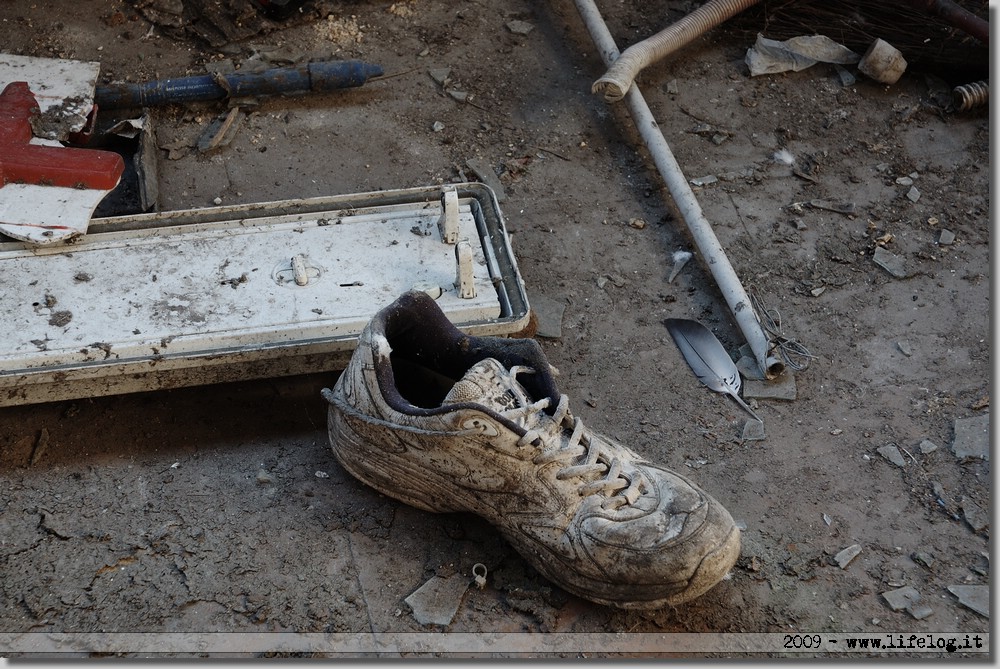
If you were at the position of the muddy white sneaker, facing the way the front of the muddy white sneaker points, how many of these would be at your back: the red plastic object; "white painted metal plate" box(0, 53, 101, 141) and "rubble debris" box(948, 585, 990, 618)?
2

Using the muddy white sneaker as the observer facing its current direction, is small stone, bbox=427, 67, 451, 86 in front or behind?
behind

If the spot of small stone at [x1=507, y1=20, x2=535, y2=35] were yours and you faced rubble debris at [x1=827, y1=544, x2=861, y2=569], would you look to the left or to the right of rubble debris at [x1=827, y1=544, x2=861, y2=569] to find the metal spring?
left

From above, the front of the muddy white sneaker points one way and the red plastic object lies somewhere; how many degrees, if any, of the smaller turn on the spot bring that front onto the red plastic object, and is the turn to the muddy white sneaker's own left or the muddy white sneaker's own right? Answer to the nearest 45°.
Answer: approximately 180°

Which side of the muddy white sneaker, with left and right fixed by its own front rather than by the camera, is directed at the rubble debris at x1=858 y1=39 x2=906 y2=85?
left

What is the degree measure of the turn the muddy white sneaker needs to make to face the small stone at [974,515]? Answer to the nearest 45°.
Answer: approximately 45° to its left

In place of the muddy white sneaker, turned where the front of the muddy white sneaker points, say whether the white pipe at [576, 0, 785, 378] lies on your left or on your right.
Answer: on your left

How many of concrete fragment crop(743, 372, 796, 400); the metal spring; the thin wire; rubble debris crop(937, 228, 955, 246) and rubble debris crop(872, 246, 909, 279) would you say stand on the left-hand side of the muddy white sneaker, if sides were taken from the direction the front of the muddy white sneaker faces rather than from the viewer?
5

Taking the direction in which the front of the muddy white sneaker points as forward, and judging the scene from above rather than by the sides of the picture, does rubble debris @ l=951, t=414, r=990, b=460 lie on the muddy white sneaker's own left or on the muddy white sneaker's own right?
on the muddy white sneaker's own left

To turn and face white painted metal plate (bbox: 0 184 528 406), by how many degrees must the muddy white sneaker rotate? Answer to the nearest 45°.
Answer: approximately 180°

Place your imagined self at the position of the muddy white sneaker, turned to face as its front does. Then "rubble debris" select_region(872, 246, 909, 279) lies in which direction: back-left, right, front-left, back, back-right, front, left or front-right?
left

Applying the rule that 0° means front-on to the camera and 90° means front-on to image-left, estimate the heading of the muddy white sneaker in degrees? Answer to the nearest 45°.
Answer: approximately 315°

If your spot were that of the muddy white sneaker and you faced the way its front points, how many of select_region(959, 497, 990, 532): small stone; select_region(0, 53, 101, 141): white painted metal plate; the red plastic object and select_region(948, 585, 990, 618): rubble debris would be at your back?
2

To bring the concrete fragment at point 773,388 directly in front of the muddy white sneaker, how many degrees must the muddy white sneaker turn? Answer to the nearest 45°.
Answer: approximately 90° to its left
